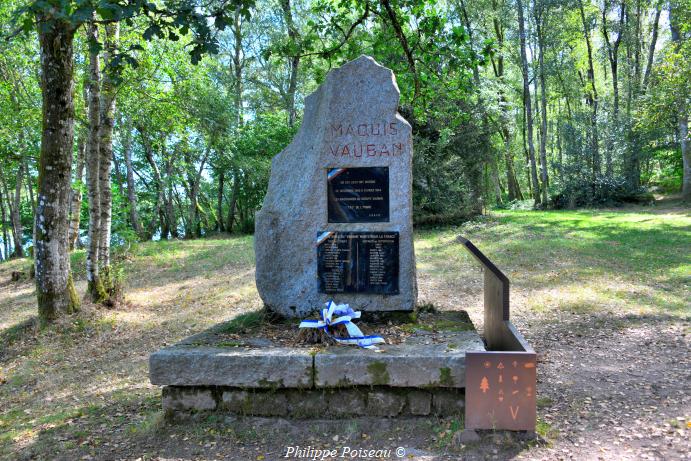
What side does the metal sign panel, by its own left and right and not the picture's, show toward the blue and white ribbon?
right

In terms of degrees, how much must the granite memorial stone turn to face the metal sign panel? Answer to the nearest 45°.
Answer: approximately 45° to its left

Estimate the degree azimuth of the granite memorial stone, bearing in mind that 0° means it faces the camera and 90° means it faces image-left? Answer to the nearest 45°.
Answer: approximately 0°

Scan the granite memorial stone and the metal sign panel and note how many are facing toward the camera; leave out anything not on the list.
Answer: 2

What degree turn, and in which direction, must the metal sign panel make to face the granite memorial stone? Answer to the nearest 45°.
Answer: approximately 135° to its right
